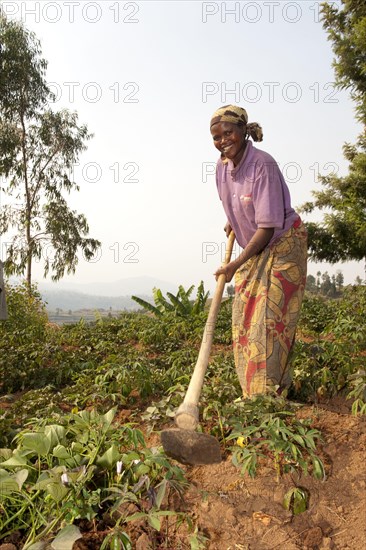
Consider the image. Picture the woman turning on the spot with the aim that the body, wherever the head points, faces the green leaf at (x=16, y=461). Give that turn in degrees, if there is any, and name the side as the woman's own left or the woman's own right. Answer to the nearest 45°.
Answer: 0° — they already face it

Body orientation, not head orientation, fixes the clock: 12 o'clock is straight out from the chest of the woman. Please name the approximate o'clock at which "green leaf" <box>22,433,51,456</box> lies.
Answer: The green leaf is roughly at 12 o'clock from the woman.

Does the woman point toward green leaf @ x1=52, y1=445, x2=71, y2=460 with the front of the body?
yes

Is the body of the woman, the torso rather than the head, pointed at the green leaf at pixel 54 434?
yes

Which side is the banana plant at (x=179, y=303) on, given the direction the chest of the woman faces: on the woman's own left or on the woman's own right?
on the woman's own right

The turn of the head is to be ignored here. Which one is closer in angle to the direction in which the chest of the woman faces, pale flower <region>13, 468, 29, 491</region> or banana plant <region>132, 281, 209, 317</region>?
the pale flower

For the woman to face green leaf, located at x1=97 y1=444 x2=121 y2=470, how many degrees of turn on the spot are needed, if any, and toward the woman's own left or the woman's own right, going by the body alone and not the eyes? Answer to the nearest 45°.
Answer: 0° — they already face it

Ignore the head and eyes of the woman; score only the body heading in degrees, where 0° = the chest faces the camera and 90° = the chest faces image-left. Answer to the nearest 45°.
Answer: approximately 45°

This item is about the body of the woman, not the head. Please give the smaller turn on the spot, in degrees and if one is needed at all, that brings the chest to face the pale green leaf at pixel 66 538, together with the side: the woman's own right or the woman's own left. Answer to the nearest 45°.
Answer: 0° — they already face it

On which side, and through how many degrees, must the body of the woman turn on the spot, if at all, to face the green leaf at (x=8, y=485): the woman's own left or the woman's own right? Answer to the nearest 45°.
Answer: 0° — they already face it
